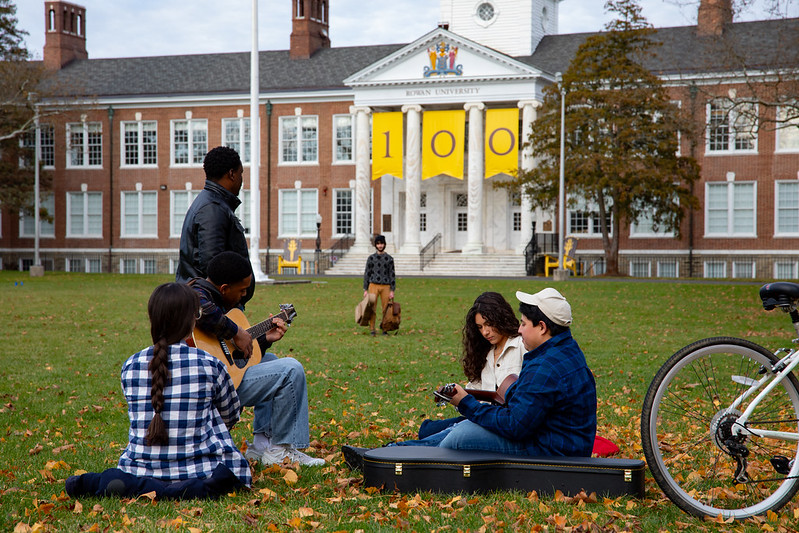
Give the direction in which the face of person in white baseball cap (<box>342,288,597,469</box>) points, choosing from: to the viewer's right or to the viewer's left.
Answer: to the viewer's left

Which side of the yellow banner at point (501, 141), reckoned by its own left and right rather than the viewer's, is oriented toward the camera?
front

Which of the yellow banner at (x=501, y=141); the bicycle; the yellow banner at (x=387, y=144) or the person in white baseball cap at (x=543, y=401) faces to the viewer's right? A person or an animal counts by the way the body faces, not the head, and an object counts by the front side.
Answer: the bicycle

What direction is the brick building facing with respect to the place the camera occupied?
facing the viewer

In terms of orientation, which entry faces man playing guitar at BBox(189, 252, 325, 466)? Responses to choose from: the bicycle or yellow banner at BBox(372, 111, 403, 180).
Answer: the yellow banner

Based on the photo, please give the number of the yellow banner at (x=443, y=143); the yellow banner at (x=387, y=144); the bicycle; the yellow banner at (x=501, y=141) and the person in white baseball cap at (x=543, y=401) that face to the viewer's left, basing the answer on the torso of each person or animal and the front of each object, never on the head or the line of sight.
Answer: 1

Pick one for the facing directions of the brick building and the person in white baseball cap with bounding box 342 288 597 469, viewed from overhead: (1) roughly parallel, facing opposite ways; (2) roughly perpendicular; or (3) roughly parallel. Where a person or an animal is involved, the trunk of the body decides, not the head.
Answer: roughly perpendicular

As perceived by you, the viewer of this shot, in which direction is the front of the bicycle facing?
facing to the right of the viewer

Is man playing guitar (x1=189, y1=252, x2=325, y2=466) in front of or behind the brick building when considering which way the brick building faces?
in front

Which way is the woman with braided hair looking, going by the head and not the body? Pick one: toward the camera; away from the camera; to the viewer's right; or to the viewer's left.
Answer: away from the camera

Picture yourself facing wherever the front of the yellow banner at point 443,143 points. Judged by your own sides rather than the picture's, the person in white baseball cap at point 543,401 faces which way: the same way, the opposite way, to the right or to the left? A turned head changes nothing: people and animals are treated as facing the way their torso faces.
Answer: to the right

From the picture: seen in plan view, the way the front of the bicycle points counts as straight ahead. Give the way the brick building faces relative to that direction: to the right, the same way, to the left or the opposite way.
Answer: to the right

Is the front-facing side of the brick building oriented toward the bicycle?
yes

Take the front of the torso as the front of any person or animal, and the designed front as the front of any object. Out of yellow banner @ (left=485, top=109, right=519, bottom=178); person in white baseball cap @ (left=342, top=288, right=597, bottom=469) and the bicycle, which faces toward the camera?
the yellow banner

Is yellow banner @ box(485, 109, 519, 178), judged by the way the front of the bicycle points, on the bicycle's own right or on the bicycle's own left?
on the bicycle's own left

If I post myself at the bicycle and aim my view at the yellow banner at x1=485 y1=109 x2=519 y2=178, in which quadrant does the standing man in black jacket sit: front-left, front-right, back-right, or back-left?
front-left

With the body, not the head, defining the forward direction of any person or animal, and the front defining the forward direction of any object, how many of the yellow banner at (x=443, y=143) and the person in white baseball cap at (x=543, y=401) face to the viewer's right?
0

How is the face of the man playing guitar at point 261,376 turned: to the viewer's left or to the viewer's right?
to the viewer's right

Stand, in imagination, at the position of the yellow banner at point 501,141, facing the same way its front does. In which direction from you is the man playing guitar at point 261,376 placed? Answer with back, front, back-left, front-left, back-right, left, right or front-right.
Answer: front

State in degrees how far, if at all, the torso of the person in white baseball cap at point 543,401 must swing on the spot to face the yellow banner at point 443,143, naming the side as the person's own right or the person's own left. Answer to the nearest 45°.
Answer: approximately 90° to the person's own right

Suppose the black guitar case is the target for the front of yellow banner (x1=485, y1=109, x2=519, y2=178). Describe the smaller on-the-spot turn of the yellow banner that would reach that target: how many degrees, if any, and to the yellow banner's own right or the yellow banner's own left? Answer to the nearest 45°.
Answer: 0° — it already faces it

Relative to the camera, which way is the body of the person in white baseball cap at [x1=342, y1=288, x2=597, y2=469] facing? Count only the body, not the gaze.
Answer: to the viewer's left
